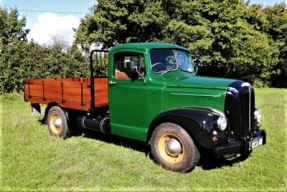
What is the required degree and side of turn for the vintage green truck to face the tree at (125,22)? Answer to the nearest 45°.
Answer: approximately 135° to its left

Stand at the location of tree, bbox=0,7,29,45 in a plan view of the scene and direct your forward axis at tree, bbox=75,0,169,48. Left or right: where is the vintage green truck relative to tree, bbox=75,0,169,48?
right

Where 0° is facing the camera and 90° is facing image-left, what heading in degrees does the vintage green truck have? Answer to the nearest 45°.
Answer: approximately 315°

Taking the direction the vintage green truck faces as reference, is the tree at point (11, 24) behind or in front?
behind
